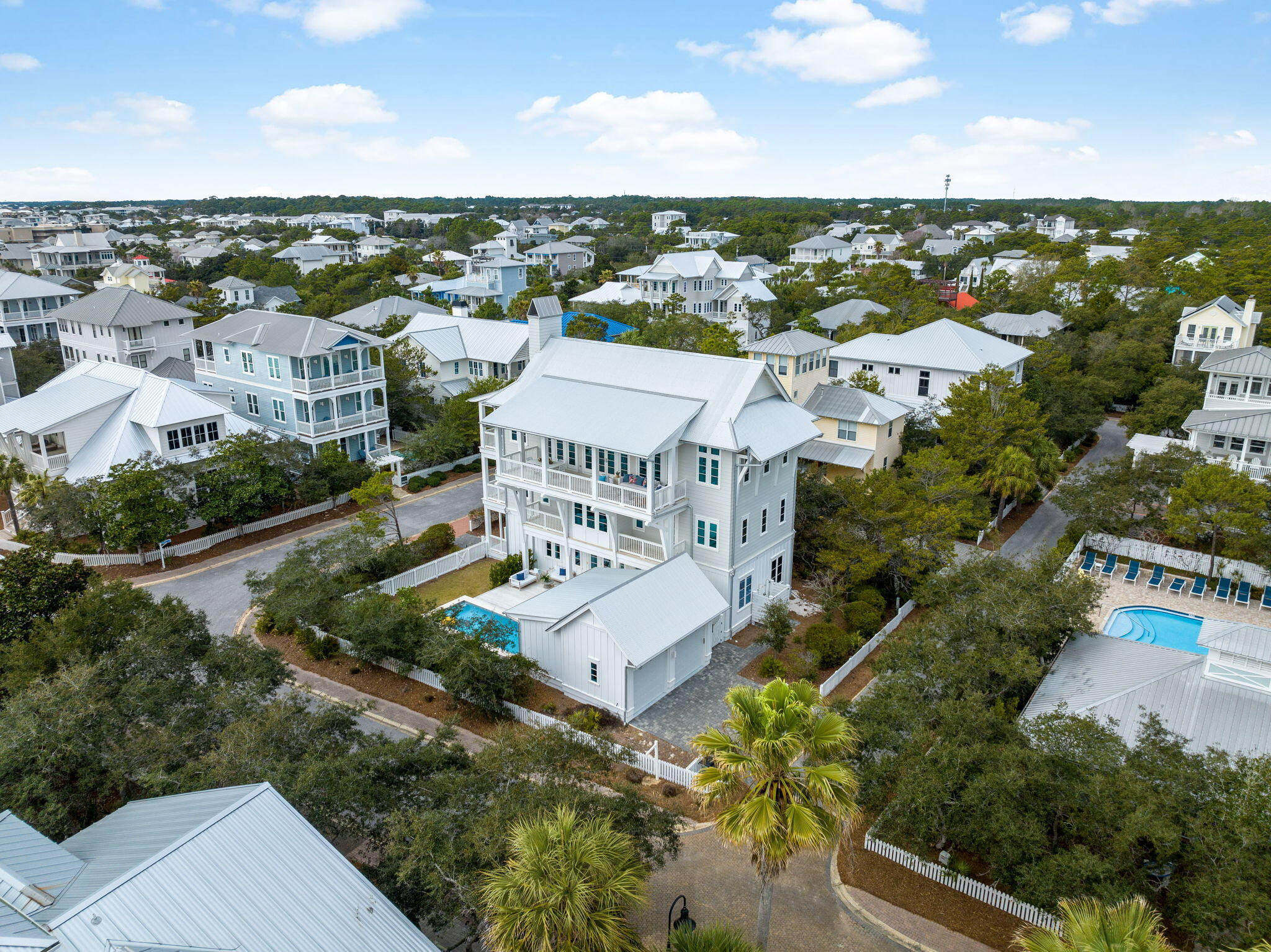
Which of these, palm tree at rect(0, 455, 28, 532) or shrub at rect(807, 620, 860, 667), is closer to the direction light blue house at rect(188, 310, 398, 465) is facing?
the shrub

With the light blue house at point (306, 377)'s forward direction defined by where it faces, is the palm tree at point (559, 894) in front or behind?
in front

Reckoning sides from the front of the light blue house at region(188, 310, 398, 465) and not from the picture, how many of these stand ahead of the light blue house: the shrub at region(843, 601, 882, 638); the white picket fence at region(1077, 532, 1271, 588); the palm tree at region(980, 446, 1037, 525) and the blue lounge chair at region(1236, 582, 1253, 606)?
4

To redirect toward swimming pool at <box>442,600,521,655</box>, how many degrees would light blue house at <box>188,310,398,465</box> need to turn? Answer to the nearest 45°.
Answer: approximately 45° to its right

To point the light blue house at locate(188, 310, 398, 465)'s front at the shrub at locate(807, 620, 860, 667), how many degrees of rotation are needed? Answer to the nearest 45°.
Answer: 0° — it already faces it

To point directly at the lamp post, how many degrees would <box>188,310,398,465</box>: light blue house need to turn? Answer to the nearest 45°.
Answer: approximately 45° to its right

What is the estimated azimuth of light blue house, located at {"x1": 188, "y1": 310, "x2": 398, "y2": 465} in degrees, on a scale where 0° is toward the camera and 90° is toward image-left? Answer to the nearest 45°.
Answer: approximately 315°

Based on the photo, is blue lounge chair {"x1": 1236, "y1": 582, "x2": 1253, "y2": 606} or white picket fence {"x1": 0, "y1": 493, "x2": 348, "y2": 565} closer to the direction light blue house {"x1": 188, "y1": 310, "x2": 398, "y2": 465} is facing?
the blue lounge chair

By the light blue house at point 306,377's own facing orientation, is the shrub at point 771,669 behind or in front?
in front
